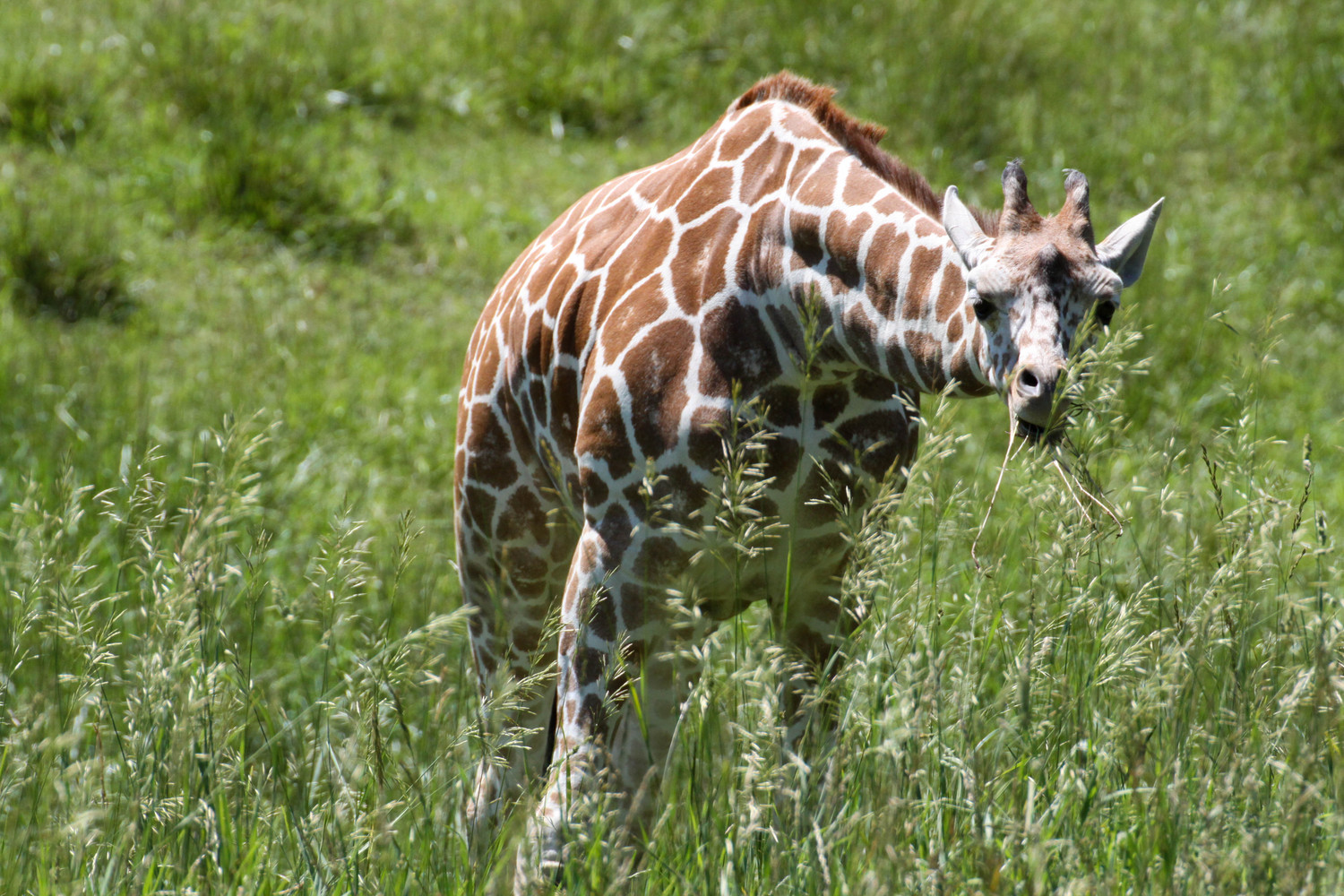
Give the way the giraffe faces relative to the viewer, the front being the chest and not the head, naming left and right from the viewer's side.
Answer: facing the viewer and to the right of the viewer
